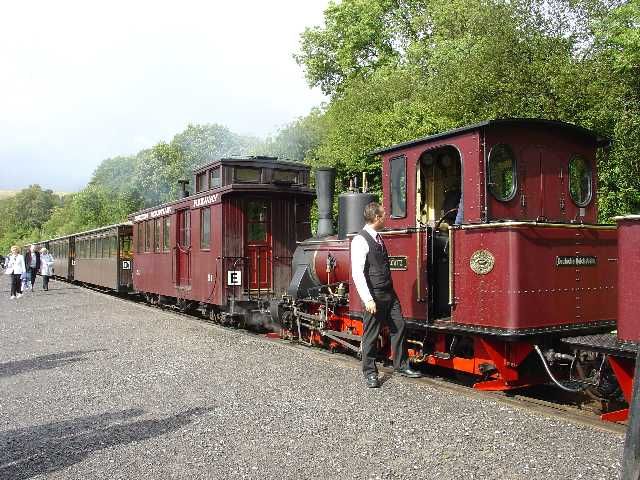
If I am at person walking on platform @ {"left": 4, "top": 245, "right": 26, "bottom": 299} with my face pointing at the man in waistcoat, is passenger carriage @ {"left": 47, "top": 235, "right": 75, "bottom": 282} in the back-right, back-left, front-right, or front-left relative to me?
back-left

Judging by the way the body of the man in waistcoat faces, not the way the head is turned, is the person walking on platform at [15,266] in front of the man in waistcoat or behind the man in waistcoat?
behind

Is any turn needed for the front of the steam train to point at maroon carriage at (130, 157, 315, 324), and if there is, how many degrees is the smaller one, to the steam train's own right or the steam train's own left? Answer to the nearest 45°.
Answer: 0° — it already faces it

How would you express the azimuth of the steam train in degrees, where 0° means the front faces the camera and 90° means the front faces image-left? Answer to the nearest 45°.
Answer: approximately 135°

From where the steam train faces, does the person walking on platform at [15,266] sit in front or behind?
in front
